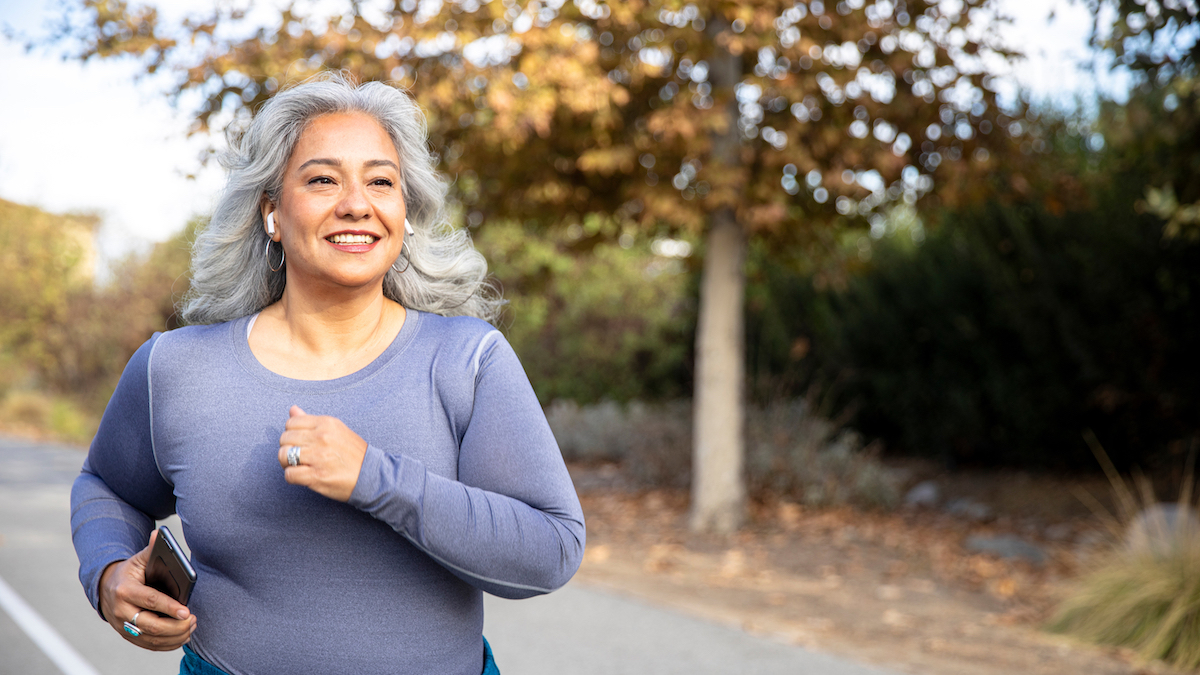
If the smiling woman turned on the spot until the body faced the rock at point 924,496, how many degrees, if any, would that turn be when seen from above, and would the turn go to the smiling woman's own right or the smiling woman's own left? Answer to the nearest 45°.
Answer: approximately 135° to the smiling woman's own left

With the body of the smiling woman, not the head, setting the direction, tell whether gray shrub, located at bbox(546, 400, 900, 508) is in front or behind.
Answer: behind

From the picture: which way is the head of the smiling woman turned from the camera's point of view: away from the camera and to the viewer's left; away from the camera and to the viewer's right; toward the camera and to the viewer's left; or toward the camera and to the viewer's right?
toward the camera and to the viewer's right

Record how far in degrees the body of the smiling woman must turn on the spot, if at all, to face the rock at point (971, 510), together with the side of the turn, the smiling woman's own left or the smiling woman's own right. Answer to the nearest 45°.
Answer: approximately 135° to the smiling woman's own left

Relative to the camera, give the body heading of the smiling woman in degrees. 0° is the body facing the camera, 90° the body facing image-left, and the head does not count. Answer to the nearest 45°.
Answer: approximately 0°

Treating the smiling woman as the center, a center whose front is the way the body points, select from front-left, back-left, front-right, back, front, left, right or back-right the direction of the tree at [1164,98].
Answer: back-left

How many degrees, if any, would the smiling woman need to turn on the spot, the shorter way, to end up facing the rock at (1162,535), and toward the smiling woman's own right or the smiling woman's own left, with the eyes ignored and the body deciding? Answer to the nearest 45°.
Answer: approximately 135° to the smiling woman's own left

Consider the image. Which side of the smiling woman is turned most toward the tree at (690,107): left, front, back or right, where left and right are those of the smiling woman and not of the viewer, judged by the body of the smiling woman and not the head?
back
